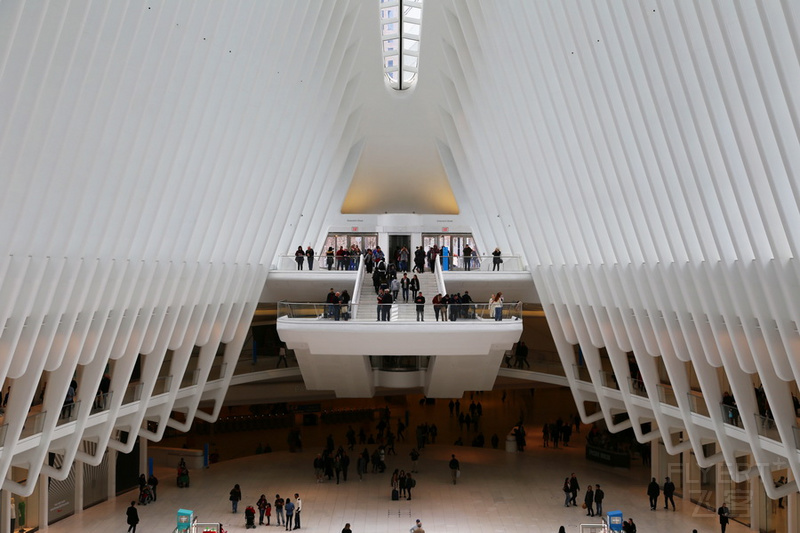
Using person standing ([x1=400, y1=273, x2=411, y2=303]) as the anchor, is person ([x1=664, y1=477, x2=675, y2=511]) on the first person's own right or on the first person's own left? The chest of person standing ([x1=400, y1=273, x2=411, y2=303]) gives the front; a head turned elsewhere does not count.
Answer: on the first person's own left

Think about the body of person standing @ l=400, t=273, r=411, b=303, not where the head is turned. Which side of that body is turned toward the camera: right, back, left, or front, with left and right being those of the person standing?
front

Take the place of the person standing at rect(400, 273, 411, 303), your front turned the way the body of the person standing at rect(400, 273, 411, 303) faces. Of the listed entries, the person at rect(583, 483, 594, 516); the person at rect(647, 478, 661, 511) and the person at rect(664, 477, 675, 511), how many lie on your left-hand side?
3

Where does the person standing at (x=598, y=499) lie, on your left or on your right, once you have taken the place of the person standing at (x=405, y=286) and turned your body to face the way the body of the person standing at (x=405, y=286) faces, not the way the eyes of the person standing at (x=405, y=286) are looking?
on your left

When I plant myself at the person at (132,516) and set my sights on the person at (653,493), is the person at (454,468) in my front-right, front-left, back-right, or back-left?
front-left

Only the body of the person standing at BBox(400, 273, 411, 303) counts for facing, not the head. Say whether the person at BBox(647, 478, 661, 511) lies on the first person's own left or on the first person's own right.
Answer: on the first person's own left
